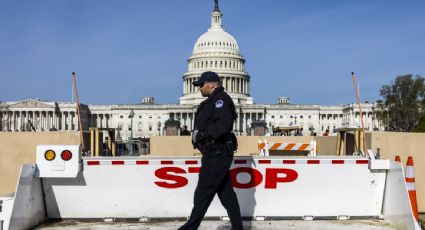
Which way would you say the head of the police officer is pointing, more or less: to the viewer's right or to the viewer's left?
to the viewer's left

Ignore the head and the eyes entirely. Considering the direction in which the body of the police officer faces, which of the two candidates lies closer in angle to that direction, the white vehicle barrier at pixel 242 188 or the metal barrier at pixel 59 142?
the metal barrier

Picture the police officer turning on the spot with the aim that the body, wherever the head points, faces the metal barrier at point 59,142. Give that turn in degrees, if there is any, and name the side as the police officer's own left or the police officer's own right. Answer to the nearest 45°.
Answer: approximately 45° to the police officer's own right

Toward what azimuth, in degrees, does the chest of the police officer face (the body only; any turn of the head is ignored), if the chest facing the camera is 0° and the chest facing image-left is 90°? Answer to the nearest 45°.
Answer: approximately 90°
